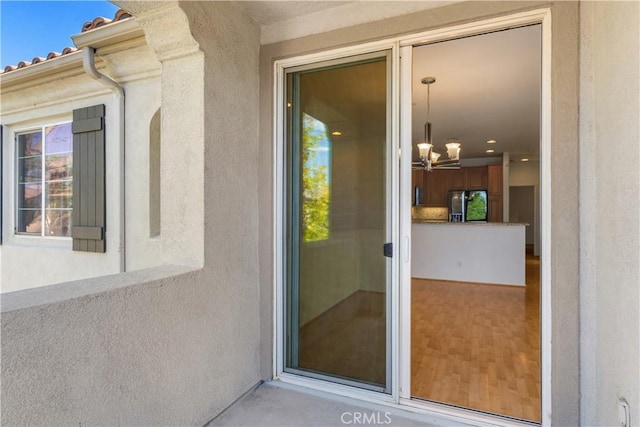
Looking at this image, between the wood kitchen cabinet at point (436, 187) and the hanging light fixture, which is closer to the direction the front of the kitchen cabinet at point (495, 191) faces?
the hanging light fixture

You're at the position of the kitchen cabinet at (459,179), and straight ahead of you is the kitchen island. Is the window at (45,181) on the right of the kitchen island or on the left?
right

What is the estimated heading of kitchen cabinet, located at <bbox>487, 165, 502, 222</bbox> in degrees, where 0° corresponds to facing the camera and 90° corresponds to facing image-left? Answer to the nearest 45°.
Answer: approximately 0°

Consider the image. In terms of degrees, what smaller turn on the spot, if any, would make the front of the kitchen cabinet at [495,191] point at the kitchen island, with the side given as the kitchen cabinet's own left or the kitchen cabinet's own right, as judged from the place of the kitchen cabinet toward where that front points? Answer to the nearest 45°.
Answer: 0° — it already faces it

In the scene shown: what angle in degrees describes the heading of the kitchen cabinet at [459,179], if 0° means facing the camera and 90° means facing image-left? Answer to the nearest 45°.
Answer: approximately 0°

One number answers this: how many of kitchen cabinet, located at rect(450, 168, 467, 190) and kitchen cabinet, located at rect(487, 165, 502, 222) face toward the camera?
2

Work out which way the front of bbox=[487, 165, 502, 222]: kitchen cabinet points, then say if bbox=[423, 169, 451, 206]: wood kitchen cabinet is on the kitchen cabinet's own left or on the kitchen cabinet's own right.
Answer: on the kitchen cabinet's own right

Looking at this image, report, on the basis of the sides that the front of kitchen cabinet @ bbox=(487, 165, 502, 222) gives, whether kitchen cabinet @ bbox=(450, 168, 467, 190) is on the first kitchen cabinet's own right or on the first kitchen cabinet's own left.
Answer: on the first kitchen cabinet's own right

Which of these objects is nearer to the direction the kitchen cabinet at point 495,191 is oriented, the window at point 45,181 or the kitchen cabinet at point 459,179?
the window

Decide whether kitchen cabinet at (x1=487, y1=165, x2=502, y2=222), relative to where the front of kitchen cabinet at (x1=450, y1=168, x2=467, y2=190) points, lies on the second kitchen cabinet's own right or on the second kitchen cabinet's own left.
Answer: on the second kitchen cabinet's own left

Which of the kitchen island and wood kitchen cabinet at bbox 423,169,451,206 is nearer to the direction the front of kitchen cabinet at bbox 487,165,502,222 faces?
the kitchen island

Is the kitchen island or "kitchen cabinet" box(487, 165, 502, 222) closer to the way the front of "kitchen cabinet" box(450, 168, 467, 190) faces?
the kitchen island

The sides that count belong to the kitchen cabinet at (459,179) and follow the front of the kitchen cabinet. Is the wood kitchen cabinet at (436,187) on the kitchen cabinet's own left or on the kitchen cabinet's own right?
on the kitchen cabinet's own right

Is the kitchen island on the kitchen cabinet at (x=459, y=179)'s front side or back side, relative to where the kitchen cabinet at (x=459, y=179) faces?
on the front side
